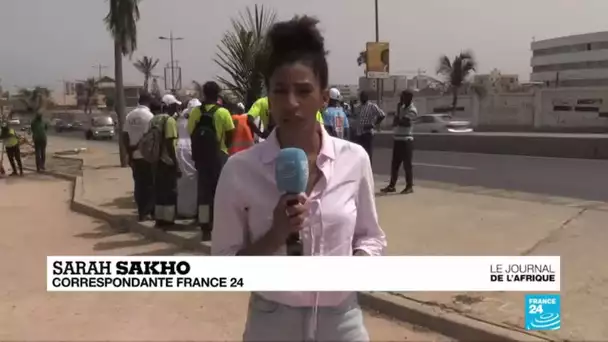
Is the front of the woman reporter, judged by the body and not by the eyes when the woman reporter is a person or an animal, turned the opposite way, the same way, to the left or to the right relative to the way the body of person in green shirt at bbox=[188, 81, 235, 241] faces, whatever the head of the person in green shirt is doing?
the opposite way

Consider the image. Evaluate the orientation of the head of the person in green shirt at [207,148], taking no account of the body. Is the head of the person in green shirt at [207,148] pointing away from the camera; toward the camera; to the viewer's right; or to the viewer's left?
away from the camera

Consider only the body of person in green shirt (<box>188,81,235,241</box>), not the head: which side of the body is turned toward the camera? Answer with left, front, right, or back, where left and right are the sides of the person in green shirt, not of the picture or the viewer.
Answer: back

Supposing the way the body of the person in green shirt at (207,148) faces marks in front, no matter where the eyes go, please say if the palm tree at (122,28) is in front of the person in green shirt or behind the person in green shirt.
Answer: in front

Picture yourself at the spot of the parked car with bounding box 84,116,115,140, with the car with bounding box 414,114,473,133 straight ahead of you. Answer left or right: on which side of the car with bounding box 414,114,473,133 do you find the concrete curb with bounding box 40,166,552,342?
right

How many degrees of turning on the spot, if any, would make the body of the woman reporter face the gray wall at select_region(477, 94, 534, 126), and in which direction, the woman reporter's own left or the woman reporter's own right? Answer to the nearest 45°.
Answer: approximately 180°

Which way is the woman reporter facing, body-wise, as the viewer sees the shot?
toward the camera

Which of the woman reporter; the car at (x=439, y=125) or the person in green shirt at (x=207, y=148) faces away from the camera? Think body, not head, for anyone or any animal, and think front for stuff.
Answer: the person in green shirt

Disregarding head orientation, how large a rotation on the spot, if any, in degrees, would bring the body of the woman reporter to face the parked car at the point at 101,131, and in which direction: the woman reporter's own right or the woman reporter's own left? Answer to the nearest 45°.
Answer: approximately 180°
